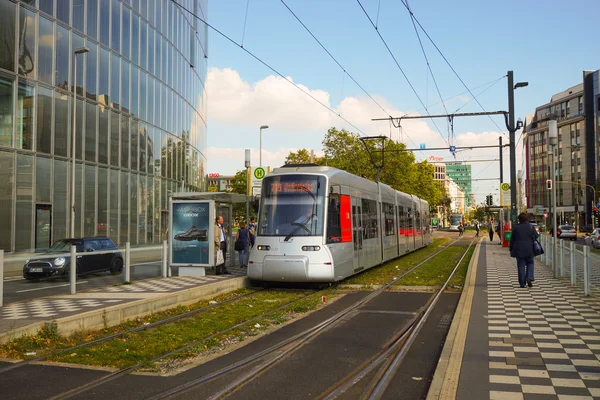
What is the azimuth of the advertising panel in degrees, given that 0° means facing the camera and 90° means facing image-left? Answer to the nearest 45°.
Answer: approximately 0°

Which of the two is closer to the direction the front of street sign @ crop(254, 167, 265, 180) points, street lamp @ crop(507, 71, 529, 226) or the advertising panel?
the advertising panel

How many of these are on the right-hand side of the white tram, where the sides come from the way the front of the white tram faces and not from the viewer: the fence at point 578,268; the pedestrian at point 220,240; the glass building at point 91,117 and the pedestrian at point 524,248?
2
